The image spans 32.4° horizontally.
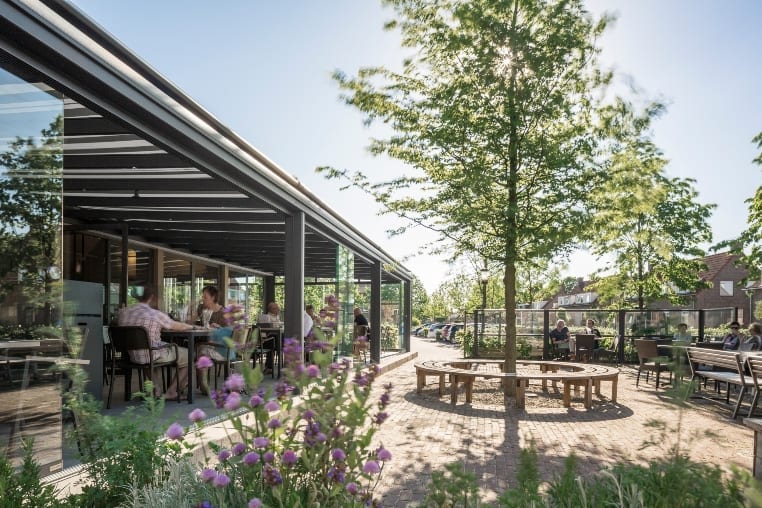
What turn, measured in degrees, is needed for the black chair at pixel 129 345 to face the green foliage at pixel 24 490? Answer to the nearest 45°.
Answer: approximately 135° to its right

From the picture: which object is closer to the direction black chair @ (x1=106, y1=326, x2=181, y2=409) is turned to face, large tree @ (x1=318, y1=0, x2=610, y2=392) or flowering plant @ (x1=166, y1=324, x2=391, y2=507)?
the large tree

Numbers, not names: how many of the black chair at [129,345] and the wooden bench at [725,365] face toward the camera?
0

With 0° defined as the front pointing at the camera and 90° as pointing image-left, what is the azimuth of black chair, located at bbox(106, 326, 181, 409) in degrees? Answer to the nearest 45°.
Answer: approximately 225°

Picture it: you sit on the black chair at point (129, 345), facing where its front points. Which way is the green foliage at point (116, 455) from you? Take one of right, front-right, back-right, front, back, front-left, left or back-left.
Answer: back-right

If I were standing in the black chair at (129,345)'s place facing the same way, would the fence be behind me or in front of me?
in front

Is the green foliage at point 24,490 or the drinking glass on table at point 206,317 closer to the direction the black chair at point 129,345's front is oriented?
the drinking glass on table
